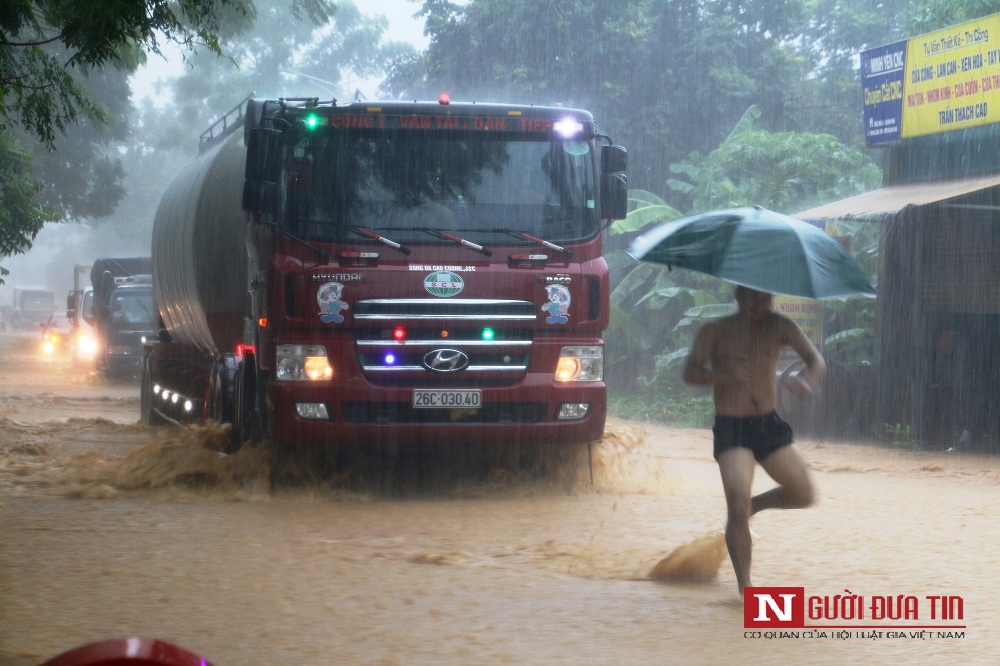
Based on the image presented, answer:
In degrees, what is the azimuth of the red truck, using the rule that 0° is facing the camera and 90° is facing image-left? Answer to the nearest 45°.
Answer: approximately 0°

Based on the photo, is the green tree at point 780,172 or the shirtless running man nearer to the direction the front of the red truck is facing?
the shirtless running man

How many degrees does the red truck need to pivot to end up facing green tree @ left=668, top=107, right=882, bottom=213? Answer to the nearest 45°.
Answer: approximately 135° to its left

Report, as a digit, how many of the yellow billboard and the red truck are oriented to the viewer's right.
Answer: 0

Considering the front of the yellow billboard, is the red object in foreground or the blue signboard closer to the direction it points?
the red object in foreground

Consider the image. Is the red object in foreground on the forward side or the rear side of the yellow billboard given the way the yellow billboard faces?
on the forward side

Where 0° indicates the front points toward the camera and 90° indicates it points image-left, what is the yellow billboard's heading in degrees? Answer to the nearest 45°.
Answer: approximately 45°

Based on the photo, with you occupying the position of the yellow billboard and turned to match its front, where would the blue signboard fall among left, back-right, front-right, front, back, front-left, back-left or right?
right

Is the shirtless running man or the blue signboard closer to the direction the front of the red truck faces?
the shirtless running man

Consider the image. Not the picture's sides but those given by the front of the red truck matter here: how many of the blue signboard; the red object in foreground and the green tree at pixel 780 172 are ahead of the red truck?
1

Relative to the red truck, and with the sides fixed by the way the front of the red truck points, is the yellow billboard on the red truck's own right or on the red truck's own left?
on the red truck's own left

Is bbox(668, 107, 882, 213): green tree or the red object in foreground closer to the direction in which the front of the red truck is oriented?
the red object in foreground

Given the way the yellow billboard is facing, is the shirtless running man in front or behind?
in front
